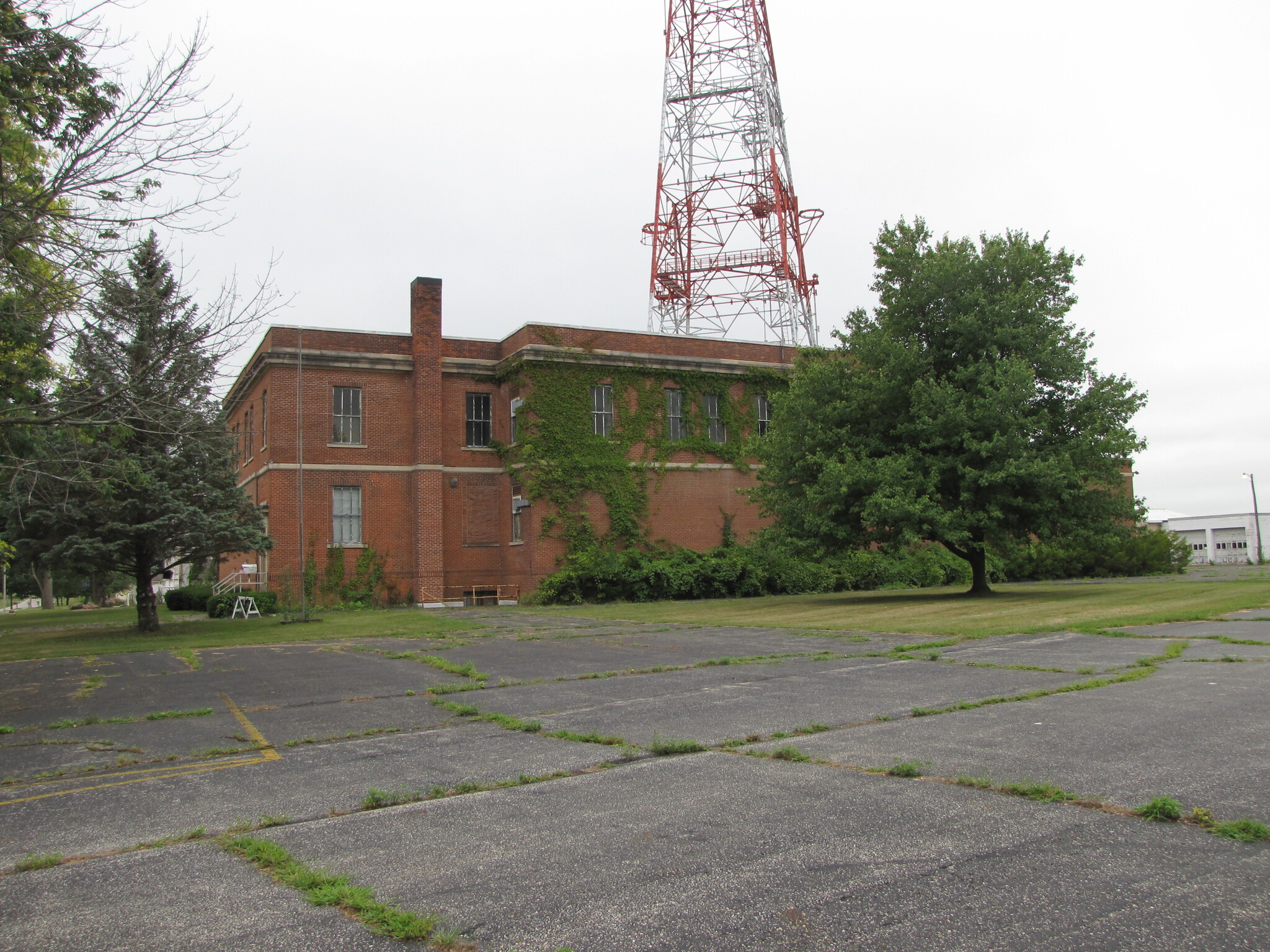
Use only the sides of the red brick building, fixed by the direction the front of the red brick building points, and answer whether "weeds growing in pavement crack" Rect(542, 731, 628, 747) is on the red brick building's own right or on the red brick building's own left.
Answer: on the red brick building's own left

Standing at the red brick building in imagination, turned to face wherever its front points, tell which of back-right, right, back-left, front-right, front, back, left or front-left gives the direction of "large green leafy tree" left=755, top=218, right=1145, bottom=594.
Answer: back-left

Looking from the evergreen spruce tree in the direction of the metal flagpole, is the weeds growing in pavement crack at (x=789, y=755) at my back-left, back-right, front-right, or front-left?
back-right

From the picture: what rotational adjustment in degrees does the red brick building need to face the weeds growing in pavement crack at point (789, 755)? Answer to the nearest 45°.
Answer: approximately 90° to its left

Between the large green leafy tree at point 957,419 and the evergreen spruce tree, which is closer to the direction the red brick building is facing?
the evergreen spruce tree
